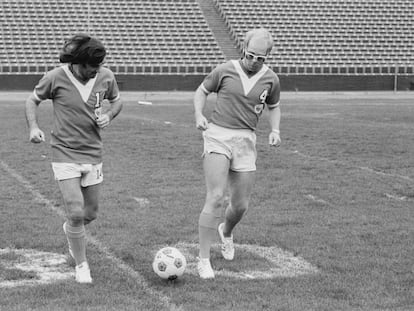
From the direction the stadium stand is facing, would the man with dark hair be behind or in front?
in front

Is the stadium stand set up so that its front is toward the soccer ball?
yes

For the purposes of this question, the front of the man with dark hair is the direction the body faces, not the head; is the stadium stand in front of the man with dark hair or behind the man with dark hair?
behind

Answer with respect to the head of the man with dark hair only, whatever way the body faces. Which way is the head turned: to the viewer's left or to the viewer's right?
to the viewer's right

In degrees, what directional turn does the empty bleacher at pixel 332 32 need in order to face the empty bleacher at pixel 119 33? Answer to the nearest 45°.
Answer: approximately 90° to its right

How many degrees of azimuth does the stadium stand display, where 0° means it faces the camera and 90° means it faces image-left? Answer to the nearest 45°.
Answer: approximately 0°

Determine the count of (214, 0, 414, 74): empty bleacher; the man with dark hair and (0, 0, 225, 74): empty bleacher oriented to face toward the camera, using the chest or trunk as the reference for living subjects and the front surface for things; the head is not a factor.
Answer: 3

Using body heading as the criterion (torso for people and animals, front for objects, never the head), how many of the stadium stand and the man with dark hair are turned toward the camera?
2

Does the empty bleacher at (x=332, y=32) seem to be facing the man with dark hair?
yes
